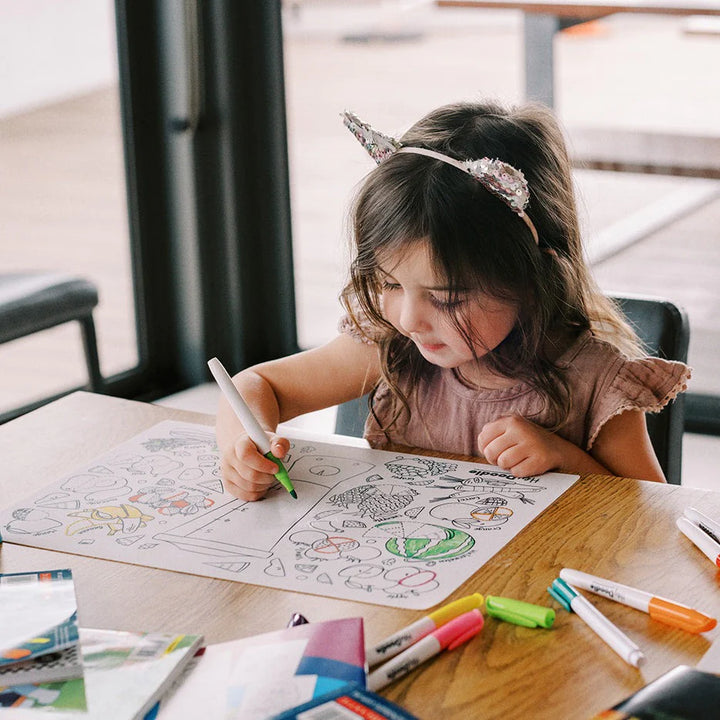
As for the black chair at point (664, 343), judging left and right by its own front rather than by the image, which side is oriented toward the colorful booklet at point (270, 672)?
front

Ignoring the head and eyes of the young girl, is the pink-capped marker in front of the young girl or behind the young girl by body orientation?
in front

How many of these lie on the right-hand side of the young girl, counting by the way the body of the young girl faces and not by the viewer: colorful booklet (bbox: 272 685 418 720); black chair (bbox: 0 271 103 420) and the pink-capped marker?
1

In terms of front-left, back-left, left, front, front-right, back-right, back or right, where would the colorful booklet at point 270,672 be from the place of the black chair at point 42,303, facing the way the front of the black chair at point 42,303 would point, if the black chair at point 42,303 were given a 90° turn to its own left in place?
back-right

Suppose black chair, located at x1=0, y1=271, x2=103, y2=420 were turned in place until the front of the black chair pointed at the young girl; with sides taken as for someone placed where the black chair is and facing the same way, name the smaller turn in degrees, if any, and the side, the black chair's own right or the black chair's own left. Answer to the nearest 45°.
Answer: approximately 45° to the black chair's own right

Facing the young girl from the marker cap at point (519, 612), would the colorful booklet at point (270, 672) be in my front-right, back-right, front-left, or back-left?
back-left

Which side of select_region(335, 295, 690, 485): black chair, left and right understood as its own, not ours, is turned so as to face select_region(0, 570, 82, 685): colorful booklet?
front

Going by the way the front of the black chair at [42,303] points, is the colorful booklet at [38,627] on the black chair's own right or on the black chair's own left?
on the black chair's own right

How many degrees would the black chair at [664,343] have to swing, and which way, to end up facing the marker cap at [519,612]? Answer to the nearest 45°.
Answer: approximately 45° to its left

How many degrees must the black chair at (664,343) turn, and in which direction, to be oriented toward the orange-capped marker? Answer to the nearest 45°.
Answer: approximately 45° to its left

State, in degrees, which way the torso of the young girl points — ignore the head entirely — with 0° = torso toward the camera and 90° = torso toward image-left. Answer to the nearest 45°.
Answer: approximately 45°

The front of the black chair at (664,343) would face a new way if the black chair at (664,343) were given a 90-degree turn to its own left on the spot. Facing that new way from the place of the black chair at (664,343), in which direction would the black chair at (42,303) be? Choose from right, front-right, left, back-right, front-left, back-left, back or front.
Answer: back
